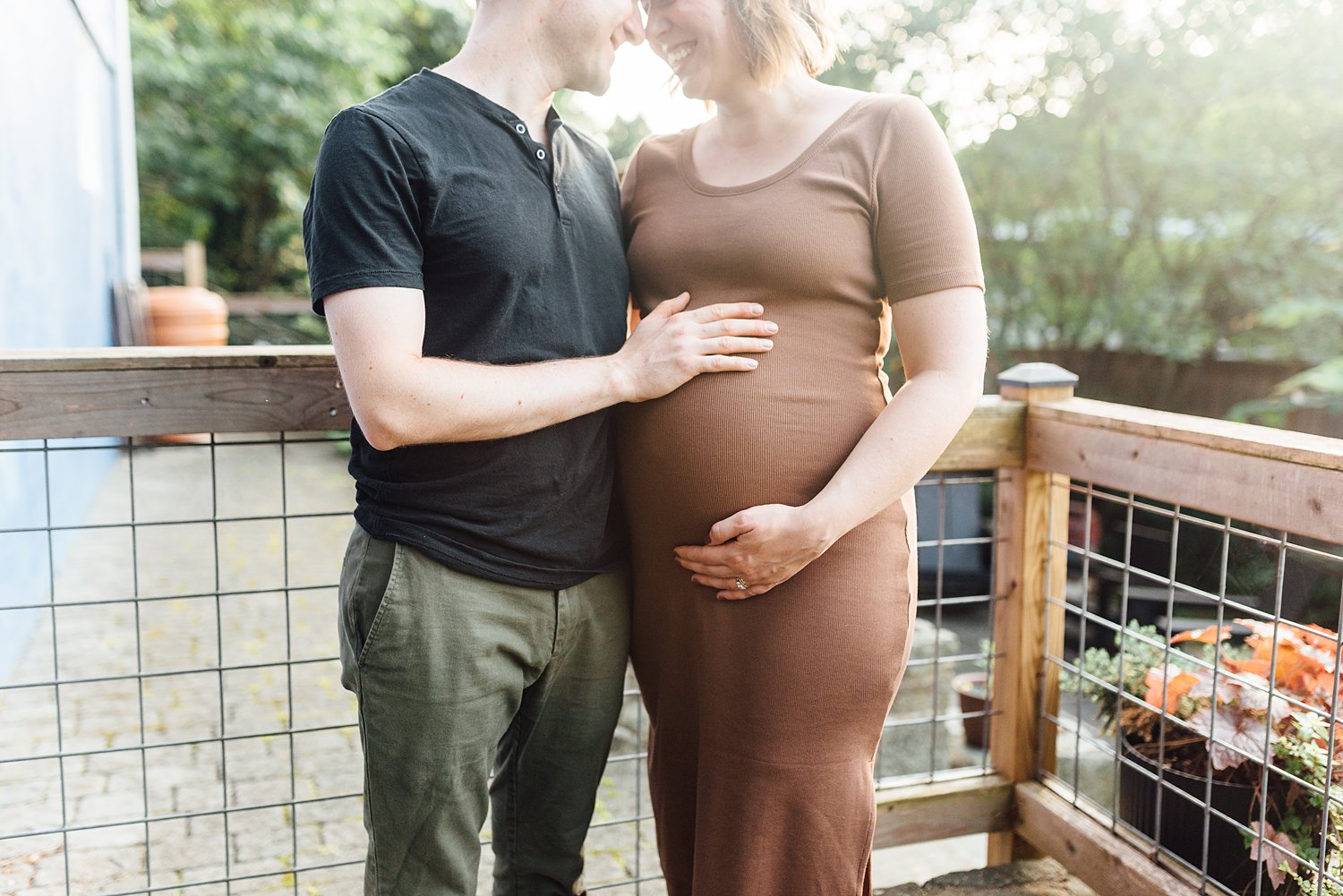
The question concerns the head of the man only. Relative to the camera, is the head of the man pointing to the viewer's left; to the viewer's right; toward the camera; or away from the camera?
to the viewer's right

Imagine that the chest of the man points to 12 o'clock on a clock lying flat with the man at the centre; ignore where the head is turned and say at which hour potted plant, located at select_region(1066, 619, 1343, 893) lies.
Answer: The potted plant is roughly at 10 o'clock from the man.

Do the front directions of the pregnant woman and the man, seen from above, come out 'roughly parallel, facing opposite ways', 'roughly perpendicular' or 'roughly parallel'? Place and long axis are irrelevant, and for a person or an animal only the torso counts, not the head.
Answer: roughly perpendicular

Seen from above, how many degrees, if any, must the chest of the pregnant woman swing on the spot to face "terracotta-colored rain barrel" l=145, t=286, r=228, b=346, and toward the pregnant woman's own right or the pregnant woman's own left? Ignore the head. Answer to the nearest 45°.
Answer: approximately 90° to the pregnant woman's own right

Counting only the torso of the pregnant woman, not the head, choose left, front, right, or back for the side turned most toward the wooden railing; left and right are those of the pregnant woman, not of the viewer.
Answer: back

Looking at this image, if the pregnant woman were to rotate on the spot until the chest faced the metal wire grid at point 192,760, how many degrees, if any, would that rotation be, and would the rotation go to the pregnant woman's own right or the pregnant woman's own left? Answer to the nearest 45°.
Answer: approximately 90° to the pregnant woman's own right

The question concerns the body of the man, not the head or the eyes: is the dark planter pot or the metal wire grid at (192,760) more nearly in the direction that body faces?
the dark planter pot

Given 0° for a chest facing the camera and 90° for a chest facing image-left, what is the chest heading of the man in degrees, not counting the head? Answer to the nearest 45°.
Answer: approximately 315°

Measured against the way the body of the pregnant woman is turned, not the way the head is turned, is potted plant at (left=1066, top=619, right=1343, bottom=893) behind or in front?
behind
